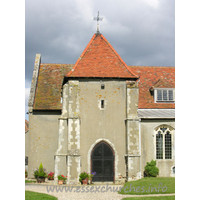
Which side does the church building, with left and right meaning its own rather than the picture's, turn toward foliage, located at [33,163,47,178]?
right

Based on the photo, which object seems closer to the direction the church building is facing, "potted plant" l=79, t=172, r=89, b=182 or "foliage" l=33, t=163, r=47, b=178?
the potted plant

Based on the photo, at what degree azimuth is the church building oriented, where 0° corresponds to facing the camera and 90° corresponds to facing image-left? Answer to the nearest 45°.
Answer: approximately 0°
